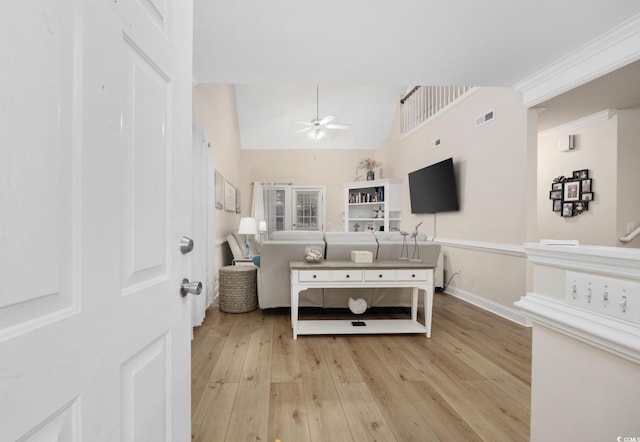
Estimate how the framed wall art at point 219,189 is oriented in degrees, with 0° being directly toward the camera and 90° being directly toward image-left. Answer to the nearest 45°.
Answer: approximately 270°

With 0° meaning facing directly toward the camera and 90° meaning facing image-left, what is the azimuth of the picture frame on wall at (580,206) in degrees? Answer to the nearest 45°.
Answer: approximately 0°

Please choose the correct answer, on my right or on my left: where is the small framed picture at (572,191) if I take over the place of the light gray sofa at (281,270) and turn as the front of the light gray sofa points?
on my right

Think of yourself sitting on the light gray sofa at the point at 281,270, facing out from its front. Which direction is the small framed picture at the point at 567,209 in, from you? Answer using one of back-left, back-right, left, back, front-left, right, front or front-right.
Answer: right

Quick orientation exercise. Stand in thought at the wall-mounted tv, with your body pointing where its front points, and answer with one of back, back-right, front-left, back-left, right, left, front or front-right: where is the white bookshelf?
right

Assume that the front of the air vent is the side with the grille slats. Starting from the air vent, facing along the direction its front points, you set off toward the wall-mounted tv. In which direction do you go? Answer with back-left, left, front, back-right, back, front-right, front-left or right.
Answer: right

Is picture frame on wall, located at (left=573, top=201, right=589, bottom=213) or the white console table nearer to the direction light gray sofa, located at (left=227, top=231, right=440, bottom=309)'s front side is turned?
the picture frame on wall

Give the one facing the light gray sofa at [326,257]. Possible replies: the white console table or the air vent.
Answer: the air vent

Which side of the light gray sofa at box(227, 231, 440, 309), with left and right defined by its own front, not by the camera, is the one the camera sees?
back

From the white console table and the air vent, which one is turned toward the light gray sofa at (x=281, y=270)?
the air vent

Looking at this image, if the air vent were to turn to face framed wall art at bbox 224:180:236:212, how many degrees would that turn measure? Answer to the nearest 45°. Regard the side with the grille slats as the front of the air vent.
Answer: approximately 45° to its right

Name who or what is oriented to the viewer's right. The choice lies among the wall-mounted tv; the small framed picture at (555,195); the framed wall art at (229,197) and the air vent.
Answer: the framed wall art

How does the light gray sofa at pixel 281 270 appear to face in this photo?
away from the camera

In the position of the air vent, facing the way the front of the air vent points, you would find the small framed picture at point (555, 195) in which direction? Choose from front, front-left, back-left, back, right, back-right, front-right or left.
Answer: back

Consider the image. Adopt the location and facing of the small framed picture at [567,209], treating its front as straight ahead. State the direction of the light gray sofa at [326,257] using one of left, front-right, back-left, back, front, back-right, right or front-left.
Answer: front-right
